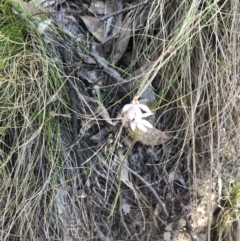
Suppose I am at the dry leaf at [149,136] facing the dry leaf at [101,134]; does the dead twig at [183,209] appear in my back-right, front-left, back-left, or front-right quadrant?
back-left

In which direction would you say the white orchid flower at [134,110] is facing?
toward the camera

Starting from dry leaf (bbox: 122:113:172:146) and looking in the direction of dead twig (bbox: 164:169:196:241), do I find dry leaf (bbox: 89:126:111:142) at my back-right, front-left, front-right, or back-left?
back-right
